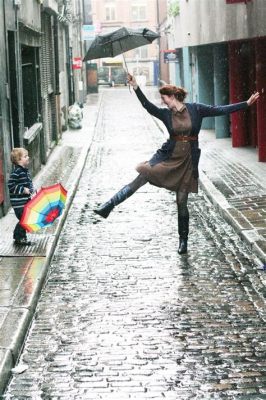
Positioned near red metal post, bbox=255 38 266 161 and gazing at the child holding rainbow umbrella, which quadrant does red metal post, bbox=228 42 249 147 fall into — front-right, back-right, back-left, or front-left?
back-right

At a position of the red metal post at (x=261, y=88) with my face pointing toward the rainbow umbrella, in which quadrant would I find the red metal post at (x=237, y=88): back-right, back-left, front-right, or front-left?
back-right

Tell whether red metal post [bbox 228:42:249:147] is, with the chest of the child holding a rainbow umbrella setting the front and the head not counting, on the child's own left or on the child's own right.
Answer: on the child's own left

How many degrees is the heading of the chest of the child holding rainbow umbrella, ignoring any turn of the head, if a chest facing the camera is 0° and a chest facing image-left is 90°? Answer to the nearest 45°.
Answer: approximately 270°

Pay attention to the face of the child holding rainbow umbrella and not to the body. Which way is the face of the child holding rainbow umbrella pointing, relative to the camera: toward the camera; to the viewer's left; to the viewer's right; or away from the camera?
to the viewer's right

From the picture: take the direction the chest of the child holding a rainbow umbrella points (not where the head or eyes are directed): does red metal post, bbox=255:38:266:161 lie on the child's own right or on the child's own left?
on the child's own left
